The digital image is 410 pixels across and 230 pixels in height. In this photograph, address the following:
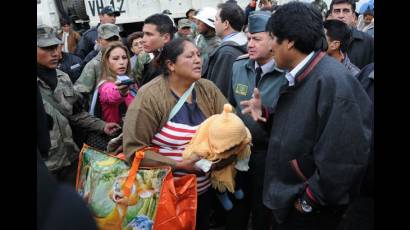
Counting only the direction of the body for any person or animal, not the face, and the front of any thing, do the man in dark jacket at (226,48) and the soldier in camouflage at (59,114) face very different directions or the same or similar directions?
very different directions

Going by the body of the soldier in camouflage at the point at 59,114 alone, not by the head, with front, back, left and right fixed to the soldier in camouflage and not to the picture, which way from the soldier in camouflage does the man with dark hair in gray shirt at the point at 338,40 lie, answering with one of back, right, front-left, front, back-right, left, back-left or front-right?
front-left

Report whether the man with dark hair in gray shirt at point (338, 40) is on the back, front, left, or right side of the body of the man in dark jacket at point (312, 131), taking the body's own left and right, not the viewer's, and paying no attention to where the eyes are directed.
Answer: right

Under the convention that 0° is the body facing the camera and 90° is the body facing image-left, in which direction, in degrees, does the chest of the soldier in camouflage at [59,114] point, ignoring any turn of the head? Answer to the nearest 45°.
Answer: approximately 315°

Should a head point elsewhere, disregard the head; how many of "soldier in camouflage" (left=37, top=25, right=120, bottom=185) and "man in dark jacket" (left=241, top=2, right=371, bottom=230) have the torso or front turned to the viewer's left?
1

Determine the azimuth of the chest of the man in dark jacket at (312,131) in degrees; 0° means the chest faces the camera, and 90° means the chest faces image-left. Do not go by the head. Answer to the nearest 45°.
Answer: approximately 90°

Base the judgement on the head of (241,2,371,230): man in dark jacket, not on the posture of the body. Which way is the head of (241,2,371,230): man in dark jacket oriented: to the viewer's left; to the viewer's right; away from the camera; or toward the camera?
to the viewer's left

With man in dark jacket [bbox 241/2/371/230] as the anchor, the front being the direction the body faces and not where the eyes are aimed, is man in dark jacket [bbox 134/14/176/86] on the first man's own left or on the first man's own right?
on the first man's own right

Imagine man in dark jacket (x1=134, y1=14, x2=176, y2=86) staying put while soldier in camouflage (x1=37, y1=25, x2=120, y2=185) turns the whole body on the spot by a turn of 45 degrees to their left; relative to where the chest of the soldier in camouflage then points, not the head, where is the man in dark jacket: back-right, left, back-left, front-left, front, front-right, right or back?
front-left

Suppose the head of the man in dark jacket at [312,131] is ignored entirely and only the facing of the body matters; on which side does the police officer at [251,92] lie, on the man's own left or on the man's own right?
on the man's own right

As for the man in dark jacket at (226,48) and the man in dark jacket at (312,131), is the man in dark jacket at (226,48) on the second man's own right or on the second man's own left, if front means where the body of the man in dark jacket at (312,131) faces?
on the second man's own right
